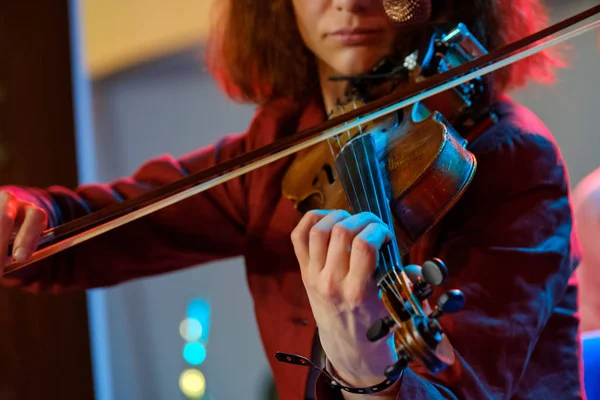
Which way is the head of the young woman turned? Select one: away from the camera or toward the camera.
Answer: toward the camera
